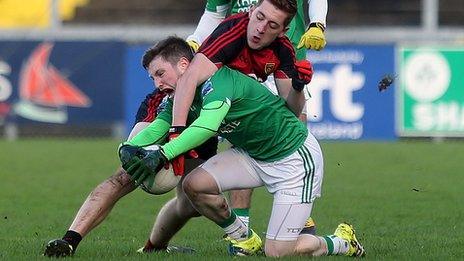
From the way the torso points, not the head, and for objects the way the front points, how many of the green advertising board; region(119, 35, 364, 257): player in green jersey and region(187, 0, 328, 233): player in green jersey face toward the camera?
2

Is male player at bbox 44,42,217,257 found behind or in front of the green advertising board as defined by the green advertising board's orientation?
in front

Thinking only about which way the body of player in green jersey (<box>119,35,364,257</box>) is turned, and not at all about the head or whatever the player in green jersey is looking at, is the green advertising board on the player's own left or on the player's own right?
on the player's own right

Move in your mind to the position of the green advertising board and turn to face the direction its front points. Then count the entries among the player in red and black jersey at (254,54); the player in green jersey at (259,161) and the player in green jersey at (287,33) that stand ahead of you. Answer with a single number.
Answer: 3

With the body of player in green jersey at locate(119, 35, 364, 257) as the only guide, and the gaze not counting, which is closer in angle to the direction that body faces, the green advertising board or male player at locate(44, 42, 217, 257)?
the male player

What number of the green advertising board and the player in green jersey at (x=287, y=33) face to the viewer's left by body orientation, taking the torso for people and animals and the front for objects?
0

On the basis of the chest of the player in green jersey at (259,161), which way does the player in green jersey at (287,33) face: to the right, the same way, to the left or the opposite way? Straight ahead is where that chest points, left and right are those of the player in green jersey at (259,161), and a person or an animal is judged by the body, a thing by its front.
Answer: to the left

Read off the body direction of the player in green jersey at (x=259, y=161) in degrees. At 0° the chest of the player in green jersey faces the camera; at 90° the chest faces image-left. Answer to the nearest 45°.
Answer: approximately 90°

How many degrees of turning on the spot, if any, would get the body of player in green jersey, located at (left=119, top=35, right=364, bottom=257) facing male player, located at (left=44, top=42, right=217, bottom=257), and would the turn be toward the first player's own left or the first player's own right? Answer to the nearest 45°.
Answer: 0° — they already face them

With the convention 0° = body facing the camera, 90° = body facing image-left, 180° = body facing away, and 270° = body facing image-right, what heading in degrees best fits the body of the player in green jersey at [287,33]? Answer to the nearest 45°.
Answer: approximately 0°

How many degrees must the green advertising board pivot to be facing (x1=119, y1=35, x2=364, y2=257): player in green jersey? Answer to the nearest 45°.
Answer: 0° — it already faces them
